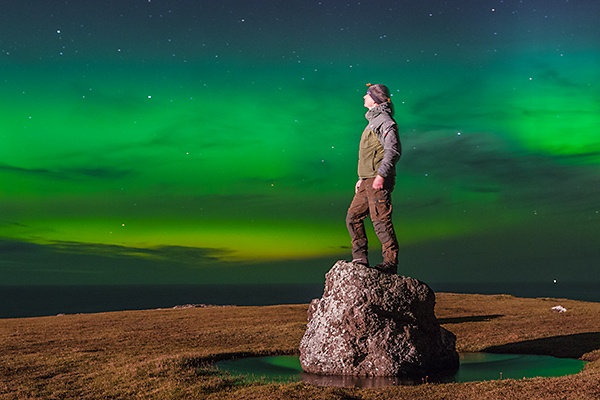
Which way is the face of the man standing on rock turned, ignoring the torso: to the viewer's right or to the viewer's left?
to the viewer's left

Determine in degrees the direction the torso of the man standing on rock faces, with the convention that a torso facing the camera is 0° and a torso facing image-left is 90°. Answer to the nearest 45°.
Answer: approximately 90°
